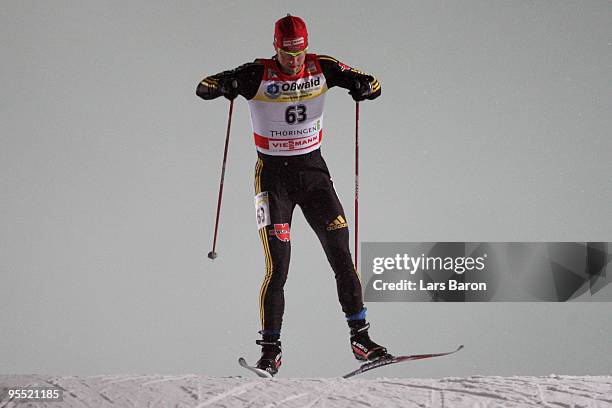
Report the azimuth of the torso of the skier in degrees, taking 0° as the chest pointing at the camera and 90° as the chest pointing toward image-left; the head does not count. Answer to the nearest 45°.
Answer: approximately 0°
